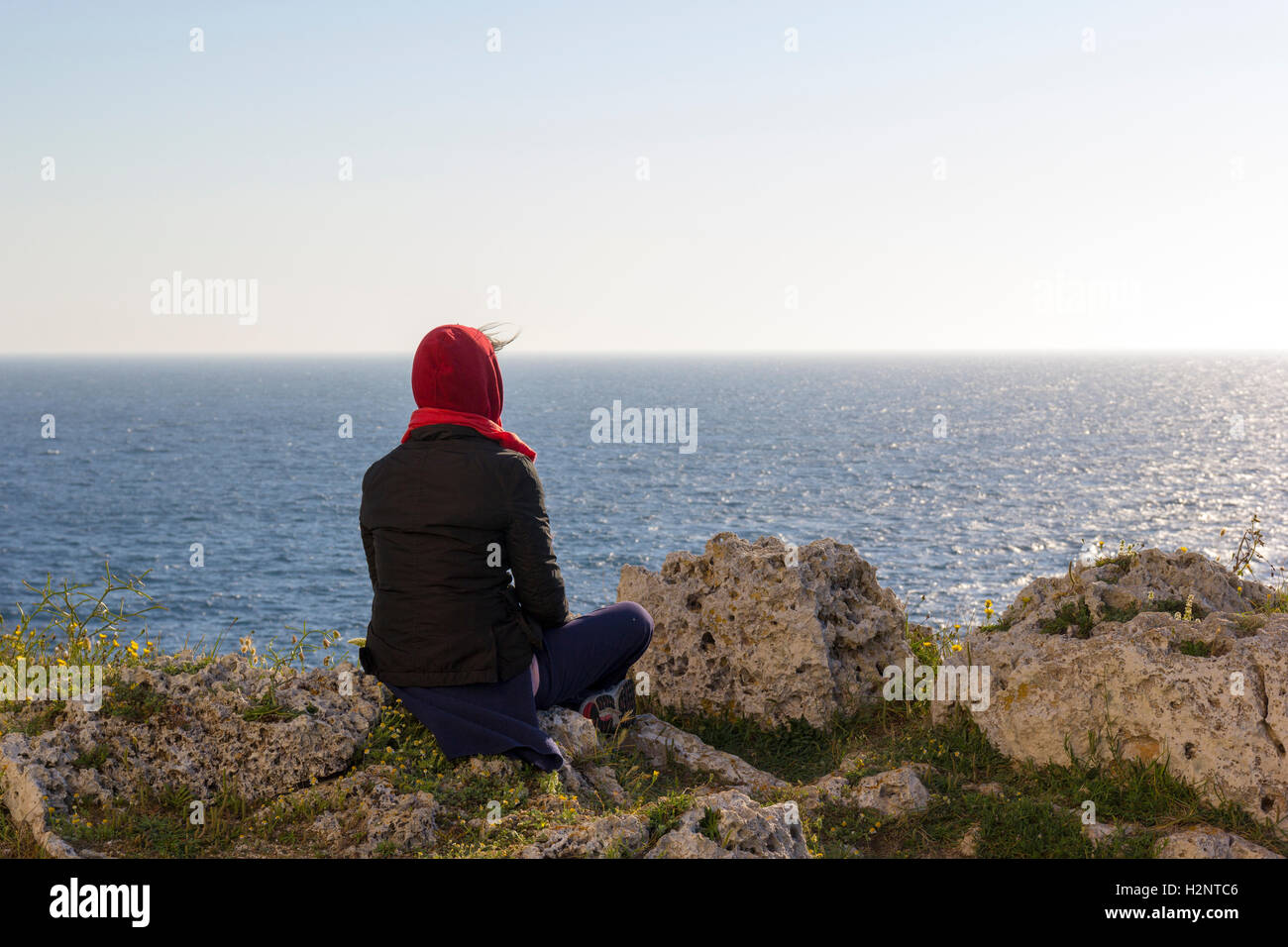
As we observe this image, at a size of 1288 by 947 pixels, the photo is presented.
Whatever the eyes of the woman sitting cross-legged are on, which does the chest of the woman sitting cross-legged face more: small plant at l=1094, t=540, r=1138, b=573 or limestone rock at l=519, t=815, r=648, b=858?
the small plant

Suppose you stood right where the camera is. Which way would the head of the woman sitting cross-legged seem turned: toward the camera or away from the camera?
away from the camera

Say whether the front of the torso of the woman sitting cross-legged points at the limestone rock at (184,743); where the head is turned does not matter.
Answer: no

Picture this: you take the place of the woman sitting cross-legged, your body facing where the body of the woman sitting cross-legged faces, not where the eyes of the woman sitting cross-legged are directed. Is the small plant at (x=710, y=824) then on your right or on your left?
on your right

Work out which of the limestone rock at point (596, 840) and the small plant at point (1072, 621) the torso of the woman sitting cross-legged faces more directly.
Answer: the small plant

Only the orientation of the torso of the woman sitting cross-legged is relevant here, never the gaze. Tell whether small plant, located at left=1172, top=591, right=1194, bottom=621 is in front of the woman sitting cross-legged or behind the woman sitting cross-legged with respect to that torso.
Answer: in front

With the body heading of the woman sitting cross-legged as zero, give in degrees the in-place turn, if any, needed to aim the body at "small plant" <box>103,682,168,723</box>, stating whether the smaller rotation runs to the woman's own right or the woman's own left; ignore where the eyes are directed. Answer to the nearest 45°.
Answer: approximately 135° to the woman's own left

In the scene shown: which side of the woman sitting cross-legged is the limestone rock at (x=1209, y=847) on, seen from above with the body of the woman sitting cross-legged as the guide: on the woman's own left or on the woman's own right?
on the woman's own right

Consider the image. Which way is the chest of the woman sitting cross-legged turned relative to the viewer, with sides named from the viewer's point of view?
facing away from the viewer and to the right of the viewer

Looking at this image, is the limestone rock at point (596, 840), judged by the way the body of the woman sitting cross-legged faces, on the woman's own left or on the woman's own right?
on the woman's own right
